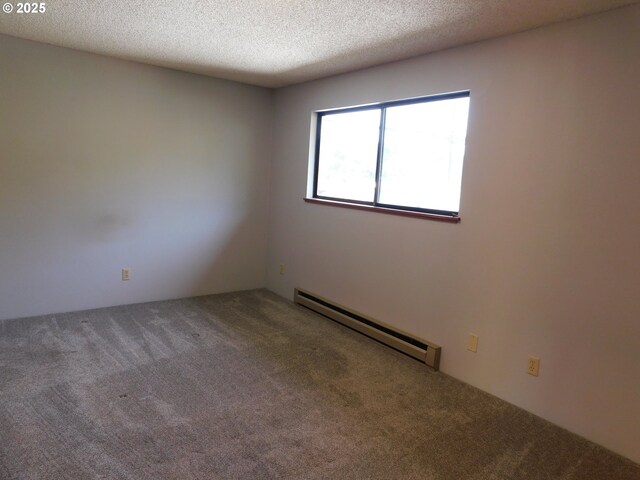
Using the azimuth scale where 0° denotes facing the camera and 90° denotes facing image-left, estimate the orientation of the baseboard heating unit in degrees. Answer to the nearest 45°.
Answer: approximately 45°

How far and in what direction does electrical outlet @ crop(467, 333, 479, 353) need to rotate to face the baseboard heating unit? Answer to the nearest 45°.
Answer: approximately 90° to its right

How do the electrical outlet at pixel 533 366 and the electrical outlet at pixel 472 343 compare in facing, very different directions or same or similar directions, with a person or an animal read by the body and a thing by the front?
same or similar directions

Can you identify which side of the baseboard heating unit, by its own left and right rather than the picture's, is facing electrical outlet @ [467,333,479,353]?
left

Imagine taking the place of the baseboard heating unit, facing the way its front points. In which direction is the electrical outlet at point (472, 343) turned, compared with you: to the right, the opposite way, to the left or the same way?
the same way

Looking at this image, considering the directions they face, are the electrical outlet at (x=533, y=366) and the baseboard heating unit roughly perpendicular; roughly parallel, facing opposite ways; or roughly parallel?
roughly parallel

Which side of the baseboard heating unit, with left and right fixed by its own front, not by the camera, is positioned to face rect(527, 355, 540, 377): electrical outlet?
left

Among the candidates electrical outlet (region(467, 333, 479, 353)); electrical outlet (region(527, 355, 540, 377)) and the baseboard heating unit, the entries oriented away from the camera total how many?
0

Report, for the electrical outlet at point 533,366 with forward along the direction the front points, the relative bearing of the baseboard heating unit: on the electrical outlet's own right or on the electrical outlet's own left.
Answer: on the electrical outlet's own right

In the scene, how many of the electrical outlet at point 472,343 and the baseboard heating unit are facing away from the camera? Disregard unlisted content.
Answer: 0

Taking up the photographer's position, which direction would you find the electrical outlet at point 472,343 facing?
facing the viewer and to the left of the viewer
